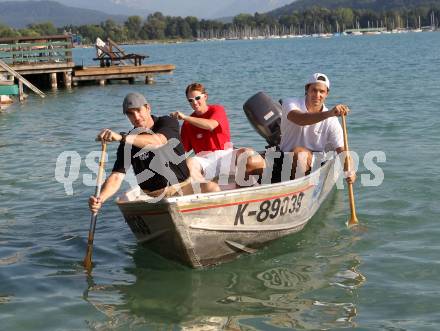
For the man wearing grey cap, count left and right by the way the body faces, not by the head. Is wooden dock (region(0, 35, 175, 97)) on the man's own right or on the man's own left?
on the man's own right

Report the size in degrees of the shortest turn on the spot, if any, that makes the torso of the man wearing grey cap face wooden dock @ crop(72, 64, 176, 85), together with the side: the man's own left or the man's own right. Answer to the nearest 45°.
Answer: approximately 135° to the man's own right

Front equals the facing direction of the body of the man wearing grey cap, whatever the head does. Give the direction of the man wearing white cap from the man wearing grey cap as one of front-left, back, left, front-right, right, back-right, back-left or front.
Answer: back

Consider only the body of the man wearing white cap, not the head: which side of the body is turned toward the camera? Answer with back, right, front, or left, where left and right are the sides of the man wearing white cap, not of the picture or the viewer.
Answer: front

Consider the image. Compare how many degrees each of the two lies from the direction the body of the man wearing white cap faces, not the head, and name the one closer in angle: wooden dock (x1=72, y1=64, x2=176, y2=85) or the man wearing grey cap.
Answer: the man wearing grey cap

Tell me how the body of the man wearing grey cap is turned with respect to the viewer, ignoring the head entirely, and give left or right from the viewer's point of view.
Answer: facing the viewer and to the left of the viewer

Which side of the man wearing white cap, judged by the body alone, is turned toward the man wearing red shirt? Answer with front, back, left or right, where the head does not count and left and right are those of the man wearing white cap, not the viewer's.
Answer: right

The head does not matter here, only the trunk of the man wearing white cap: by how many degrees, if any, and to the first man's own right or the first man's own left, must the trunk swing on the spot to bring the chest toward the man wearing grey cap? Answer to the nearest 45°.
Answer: approximately 45° to the first man's own right

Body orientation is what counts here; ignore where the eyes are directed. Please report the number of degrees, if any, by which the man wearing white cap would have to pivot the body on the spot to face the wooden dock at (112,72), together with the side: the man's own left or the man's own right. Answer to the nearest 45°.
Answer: approximately 180°

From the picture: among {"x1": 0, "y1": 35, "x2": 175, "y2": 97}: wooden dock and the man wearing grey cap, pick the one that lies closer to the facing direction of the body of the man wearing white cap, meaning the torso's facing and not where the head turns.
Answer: the man wearing grey cap

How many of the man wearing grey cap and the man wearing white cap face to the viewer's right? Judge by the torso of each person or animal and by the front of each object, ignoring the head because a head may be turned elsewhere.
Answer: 0
